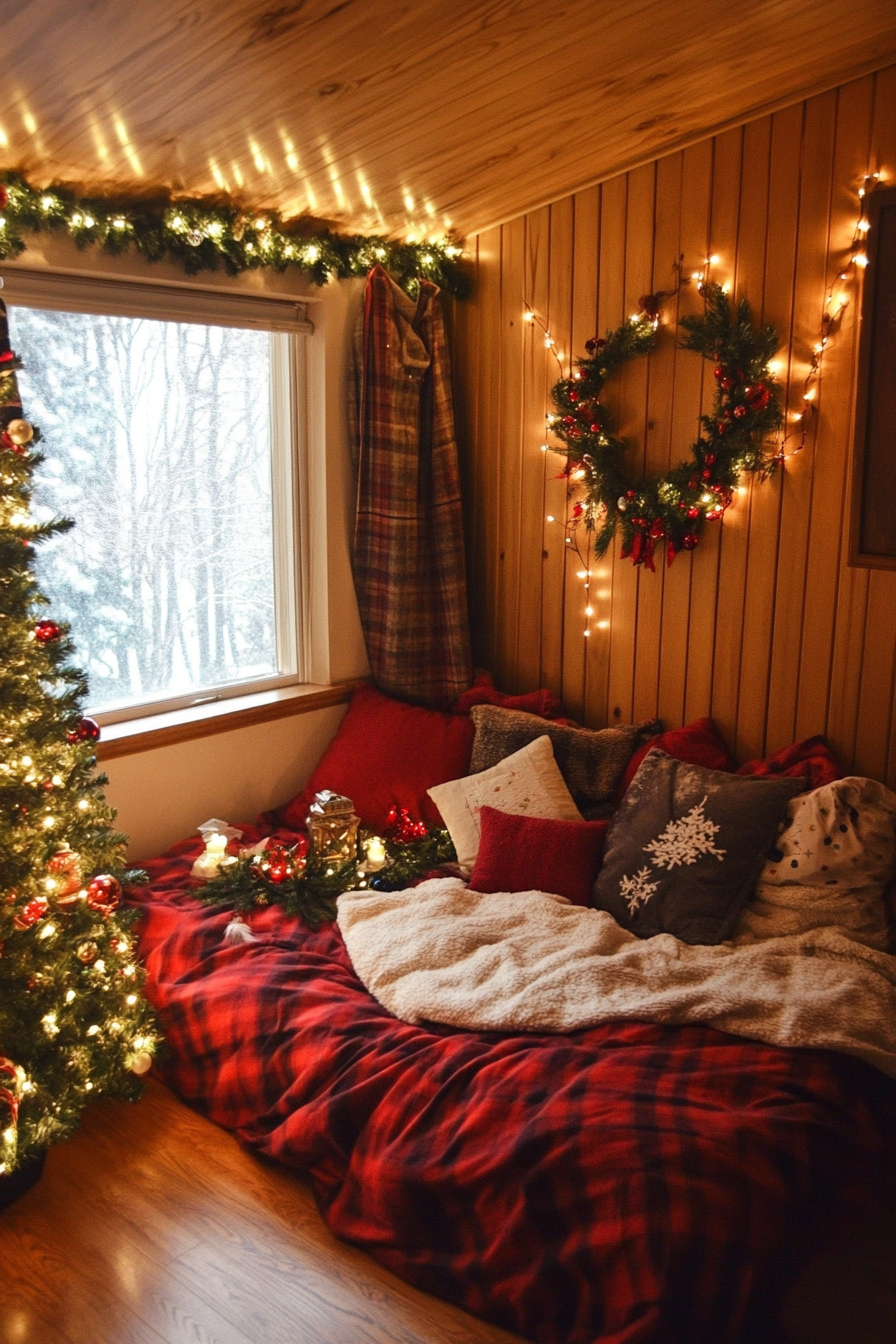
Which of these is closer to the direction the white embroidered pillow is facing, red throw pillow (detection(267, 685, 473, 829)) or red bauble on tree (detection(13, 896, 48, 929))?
the red bauble on tree

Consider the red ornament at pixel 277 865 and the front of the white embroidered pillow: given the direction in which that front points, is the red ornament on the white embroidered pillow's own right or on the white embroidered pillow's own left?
on the white embroidered pillow's own right

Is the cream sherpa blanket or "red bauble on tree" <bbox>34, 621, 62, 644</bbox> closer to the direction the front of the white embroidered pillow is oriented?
the cream sherpa blanket

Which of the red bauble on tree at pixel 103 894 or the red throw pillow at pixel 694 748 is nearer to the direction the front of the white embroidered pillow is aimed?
the red bauble on tree

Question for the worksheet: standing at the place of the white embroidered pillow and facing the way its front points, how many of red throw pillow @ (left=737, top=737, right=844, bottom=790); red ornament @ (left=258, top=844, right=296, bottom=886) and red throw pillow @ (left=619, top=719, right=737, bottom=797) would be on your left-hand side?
2

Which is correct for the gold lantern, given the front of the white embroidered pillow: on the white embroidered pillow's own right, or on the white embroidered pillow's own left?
on the white embroidered pillow's own right

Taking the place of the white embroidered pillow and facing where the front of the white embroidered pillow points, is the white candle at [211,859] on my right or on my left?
on my right

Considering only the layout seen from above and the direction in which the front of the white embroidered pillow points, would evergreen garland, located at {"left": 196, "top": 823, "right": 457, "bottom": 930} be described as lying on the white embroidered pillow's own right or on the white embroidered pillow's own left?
on the white embroidered pillow's own right

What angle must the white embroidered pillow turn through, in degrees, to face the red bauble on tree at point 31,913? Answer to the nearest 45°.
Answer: approximately 45° to its right

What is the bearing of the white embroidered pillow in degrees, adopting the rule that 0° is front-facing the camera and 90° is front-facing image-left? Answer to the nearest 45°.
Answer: approximately 0°
